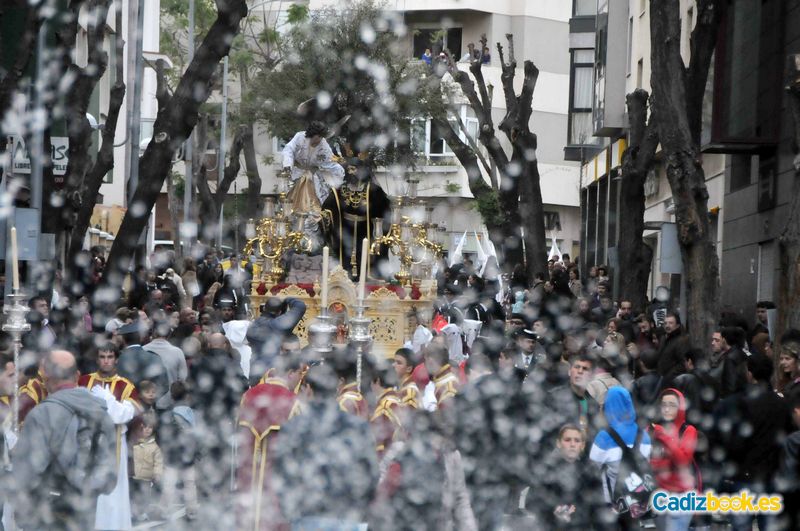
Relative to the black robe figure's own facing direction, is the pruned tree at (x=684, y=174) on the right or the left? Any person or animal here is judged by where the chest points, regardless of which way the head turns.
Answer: on its left

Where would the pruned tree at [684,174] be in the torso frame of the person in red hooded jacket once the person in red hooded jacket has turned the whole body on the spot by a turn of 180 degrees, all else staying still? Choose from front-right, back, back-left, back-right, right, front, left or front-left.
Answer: front-left

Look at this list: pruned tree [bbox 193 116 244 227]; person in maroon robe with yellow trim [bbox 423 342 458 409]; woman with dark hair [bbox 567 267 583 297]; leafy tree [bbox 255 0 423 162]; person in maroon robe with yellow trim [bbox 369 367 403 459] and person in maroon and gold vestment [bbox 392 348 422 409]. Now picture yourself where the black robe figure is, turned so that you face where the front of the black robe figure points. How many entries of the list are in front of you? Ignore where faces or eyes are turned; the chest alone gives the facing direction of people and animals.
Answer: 3

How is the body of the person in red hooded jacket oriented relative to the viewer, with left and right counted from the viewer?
facing the viewer and to the left of the viewer

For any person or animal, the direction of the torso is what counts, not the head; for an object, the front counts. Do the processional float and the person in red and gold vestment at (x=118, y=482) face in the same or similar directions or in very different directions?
same or similar directions

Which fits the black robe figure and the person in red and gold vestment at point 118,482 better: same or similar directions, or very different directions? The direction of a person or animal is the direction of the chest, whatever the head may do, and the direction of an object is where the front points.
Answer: same or similar directions

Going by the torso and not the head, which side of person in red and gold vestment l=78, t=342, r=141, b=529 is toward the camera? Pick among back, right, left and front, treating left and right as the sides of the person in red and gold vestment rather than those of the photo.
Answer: front

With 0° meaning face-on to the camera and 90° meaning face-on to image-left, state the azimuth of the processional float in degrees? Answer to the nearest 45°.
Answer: approximately 0°

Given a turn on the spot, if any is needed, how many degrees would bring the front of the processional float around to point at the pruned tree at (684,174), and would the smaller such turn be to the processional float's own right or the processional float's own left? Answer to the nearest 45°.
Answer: approximately 90° to the processional float's own left

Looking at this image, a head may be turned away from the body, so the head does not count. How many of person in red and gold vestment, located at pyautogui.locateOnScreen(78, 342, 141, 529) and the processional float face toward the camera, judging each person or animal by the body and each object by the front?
2

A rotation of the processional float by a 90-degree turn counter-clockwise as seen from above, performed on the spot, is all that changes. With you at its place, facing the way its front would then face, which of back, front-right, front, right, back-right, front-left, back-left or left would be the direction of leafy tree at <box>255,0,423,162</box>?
left

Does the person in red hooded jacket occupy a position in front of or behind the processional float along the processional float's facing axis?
in front

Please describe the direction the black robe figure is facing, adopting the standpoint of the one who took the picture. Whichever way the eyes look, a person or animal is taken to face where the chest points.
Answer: facing the viewer

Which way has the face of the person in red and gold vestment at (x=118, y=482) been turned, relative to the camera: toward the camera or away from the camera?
toward the camera

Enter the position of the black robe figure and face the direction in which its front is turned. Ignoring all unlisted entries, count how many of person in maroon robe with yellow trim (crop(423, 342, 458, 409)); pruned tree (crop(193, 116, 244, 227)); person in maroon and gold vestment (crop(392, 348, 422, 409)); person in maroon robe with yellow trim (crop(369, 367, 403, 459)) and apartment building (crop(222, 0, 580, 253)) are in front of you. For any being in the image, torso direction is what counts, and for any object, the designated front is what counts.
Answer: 3
